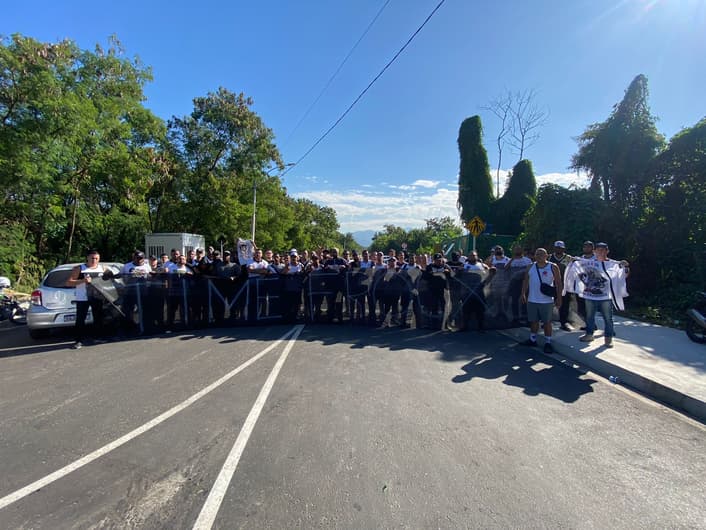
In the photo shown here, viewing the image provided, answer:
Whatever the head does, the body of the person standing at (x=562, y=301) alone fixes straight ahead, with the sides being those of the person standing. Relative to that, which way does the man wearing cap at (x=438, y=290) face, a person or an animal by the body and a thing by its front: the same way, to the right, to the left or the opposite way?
the same way

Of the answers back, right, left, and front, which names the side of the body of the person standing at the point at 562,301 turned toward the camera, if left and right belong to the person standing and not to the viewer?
front

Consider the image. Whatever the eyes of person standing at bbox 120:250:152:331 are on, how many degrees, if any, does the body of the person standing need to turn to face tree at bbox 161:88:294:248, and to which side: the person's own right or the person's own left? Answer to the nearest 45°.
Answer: approximately 180°

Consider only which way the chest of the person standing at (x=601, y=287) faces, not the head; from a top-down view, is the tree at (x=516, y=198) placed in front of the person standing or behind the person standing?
behind

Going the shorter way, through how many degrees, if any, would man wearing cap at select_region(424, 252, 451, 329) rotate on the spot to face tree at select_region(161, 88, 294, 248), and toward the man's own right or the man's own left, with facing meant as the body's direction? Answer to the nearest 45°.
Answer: approximately 135° to the man's own right

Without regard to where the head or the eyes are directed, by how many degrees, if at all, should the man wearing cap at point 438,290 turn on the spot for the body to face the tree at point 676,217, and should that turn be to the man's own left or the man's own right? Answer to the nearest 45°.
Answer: approximately 135° to the man's own left

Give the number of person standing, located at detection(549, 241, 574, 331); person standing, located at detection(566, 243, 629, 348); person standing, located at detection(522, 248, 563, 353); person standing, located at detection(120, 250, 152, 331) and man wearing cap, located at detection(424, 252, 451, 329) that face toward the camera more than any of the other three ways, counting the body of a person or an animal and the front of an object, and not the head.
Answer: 5

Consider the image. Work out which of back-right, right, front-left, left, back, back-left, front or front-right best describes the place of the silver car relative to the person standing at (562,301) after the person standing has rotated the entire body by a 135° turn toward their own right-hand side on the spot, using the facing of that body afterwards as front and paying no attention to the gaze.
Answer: left

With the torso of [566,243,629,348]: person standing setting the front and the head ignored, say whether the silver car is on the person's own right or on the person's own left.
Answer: on the person's own right

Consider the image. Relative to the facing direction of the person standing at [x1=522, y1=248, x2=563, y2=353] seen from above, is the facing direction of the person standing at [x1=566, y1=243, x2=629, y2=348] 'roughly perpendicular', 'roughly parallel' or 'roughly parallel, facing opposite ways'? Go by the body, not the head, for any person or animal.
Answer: roughly parallel

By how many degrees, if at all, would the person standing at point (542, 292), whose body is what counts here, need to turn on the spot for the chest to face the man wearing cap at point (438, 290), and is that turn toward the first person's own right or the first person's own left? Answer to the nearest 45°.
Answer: approximately 135° to the first person's own right

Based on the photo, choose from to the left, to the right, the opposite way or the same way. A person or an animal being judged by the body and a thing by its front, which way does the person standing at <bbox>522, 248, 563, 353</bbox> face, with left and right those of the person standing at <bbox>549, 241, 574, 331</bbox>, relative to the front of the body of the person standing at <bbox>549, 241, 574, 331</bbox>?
the same way

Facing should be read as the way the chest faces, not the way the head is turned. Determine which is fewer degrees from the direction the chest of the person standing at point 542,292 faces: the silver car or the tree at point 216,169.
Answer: the silver car

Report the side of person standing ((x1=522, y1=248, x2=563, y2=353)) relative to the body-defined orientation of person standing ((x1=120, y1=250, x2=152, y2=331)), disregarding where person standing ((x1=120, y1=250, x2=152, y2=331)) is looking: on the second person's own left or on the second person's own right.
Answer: on the second person's own left

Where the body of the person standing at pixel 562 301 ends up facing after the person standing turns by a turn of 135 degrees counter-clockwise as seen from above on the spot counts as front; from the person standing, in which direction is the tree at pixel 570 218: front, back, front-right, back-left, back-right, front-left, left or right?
front-left

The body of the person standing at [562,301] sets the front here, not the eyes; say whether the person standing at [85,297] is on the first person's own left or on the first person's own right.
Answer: on the first person's own right

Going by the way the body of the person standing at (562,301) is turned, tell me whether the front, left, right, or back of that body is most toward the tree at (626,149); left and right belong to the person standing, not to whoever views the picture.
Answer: back

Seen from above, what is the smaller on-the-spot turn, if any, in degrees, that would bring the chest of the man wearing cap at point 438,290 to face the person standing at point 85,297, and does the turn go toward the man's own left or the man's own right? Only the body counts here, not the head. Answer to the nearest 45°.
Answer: approximately 90° to the man's own right

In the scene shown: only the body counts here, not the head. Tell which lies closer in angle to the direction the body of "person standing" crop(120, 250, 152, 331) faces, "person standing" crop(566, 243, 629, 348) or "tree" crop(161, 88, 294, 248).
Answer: the person standing

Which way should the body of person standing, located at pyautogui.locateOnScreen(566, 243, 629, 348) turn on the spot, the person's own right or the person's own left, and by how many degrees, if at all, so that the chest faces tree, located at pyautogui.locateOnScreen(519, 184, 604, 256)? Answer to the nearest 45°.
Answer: approximately 180°
